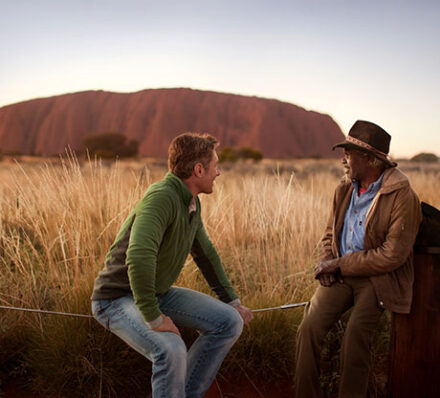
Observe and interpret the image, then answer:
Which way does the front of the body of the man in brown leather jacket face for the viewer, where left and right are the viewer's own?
facing the viewer and to the left of the viewer

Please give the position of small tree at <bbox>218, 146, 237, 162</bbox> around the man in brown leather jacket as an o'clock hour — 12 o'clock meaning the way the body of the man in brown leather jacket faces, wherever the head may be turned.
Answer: The small tree is roughly at 4 o'clock from the man in brown leather jacket.

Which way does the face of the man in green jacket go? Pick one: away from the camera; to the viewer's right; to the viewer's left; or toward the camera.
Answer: to the viewer's right

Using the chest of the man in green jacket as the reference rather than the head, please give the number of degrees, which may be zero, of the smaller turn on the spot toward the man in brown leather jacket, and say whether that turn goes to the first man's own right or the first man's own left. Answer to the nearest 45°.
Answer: approximately 45° to the first man's own left

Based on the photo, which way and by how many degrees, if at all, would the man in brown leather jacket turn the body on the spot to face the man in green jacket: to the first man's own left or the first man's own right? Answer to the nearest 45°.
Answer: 0° — they already face them

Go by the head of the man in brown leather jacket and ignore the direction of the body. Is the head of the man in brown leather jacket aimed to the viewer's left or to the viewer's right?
to the viewer's left

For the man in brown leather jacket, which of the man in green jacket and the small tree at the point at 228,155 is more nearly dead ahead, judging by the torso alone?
the man in green jacket

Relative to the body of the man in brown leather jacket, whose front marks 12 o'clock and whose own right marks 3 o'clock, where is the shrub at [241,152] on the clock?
The shrub is roughly at 4 o'clock from the man in brown leather jacket.

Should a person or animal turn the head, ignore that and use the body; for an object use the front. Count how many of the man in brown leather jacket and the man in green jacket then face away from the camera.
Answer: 0

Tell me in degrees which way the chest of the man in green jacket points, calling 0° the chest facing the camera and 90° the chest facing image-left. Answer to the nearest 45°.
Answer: approximately 315°

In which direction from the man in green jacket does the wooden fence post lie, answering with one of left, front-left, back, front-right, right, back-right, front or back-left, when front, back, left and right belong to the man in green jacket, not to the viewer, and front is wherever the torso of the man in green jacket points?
front-left
